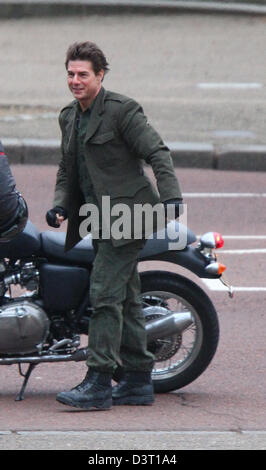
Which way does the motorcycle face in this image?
to the viewer's left
